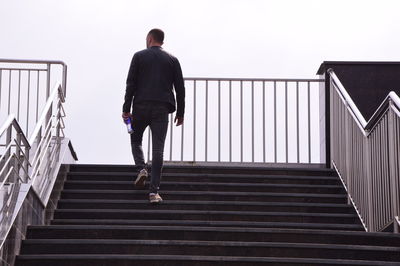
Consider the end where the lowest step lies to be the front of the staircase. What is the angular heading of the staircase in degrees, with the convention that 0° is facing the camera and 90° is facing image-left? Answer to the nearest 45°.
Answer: approximately 0°

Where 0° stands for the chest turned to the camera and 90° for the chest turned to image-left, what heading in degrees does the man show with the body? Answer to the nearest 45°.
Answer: approximately 180°

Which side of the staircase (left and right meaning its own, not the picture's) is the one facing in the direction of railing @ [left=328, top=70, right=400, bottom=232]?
left

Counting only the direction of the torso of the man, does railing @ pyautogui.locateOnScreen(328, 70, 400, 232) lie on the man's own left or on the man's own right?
on the man's own right

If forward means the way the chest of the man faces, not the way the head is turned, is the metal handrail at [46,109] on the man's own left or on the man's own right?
on the man's own left
